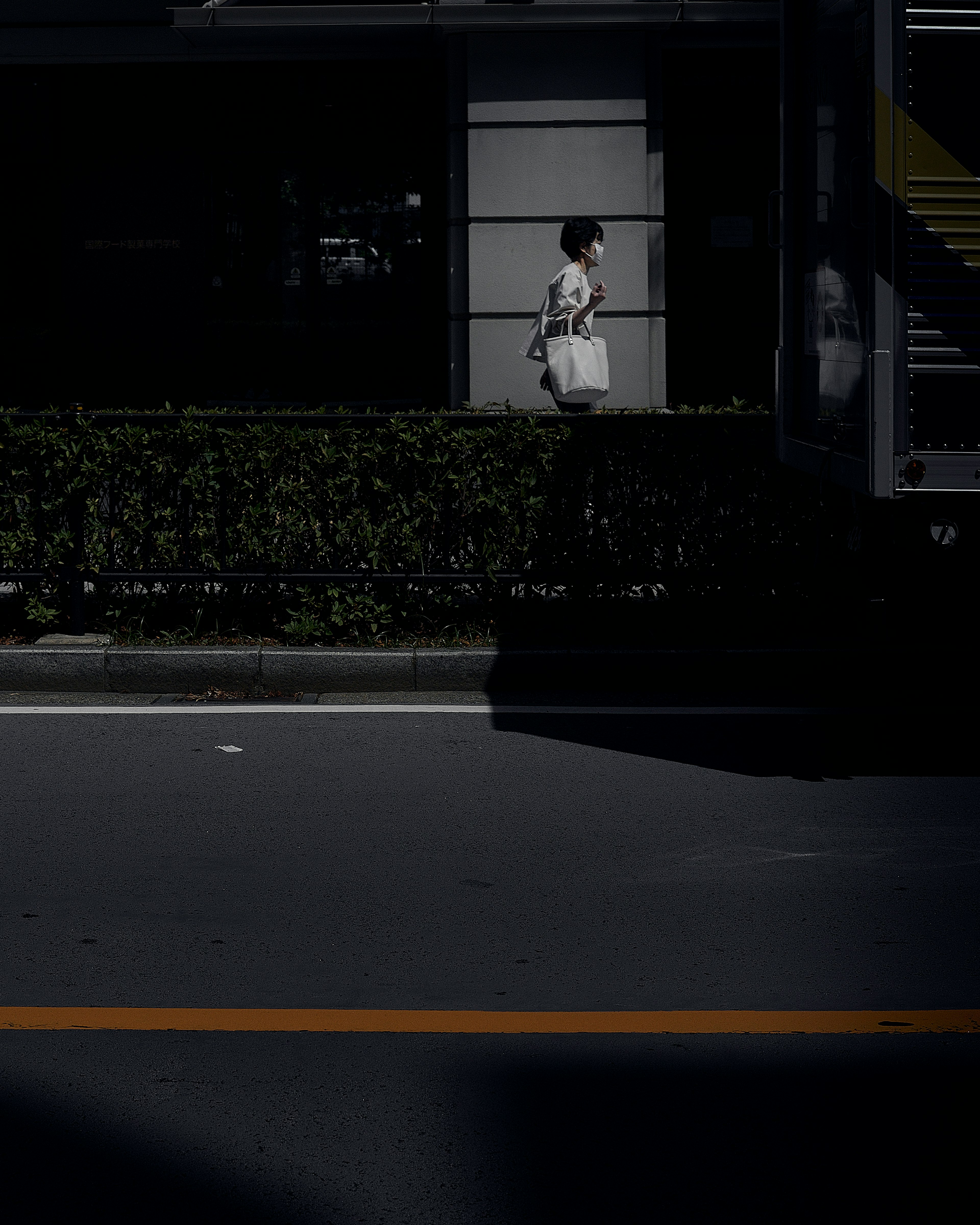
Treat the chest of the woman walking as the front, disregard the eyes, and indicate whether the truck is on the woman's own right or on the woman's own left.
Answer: on the woman's own right

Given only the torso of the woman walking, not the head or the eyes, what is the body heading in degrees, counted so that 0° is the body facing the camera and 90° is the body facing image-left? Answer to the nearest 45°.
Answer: approximately 270°

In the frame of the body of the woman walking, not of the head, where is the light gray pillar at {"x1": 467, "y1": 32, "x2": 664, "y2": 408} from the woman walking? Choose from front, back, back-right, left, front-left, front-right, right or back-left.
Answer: left

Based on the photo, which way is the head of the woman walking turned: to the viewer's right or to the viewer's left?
to the viewer's right

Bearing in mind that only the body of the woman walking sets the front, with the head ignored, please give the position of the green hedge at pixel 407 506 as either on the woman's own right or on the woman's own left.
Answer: on the woman's own right
